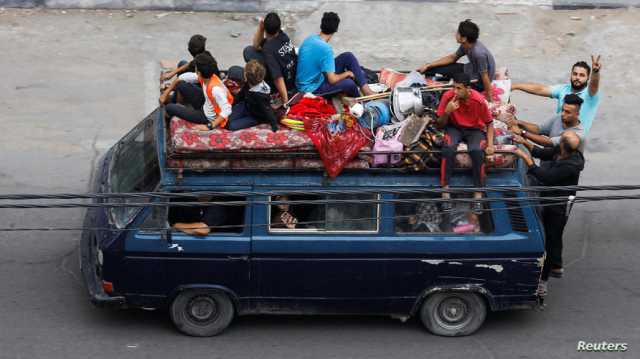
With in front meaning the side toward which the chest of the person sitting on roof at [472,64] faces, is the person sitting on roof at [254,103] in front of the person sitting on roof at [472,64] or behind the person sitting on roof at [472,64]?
in front

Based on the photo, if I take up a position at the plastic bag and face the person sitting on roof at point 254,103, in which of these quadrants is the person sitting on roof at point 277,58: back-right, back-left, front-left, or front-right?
front-right

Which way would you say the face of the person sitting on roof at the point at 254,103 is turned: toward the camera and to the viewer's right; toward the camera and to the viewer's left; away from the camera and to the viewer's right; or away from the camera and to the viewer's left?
away from the camera and to the viewer's left

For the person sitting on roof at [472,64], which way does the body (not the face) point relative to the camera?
to the viewer's left

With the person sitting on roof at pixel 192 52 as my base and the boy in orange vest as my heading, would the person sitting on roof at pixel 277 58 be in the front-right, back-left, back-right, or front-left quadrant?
front-left

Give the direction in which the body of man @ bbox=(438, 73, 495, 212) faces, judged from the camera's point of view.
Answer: toward the camera

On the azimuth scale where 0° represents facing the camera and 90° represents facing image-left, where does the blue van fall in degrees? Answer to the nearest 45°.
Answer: approximately 90°

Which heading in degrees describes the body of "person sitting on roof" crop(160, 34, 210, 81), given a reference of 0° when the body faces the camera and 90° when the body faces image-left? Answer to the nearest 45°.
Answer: approximately 90°

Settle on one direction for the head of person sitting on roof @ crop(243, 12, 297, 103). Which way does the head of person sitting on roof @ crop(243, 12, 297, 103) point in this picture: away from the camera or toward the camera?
away from the camera

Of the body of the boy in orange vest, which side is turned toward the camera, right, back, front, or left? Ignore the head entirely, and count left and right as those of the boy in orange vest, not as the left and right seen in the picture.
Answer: left
